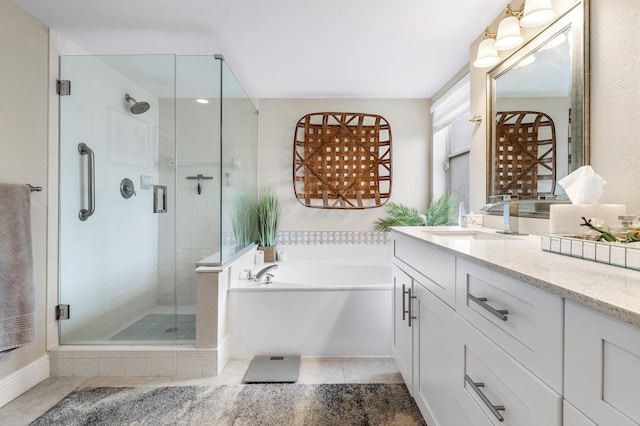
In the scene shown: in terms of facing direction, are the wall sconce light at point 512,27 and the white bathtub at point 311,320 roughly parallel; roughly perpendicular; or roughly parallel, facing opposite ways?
roughly perpendicular

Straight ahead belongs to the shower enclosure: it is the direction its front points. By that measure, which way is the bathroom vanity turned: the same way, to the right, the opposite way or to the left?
to the right

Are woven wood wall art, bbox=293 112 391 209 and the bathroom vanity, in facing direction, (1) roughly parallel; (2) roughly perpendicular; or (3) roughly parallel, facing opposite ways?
roughly perpendicular

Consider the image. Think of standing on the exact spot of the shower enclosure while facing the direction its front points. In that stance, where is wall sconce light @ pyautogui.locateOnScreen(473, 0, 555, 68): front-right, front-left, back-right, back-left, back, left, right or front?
front-left

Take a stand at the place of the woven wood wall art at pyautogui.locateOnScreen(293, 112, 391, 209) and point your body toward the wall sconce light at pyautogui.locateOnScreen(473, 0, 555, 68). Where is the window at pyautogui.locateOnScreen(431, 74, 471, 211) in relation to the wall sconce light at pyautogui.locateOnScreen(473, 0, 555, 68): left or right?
left

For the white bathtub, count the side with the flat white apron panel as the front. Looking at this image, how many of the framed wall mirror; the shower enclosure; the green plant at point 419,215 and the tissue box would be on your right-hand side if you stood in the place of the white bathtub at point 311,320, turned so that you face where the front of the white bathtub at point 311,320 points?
1

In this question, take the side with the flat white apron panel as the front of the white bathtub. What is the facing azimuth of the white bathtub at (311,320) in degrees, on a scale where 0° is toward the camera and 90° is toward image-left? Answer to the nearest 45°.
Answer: approximately 0°

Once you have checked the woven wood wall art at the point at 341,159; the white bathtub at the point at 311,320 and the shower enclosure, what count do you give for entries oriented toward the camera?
3

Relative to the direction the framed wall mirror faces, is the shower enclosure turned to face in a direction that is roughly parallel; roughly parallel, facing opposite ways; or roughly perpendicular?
roughly perpendicular

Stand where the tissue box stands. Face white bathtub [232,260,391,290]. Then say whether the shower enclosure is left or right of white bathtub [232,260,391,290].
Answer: left

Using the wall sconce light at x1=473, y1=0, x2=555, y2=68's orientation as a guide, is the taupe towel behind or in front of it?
in front

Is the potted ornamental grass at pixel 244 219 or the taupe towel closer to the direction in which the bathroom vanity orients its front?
the taupe towel
